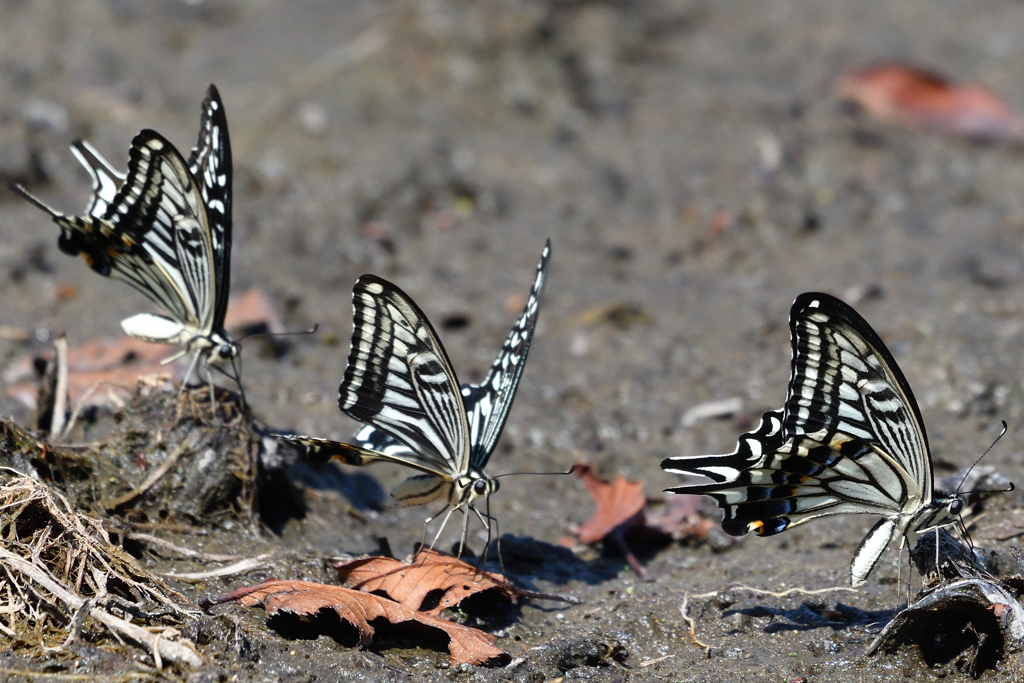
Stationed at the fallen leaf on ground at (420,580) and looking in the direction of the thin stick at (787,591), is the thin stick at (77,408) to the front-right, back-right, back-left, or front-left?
back-left

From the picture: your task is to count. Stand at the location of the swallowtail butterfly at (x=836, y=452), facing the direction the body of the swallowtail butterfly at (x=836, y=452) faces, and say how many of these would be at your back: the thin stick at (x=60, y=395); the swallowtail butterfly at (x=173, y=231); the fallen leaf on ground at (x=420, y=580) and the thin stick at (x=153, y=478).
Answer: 4

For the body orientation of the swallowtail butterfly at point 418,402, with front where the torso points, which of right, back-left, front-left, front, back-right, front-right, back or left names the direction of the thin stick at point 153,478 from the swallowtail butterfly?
back-right

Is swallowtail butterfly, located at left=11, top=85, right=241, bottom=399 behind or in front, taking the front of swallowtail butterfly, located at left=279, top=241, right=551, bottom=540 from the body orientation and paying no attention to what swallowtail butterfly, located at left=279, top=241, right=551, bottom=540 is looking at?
behind

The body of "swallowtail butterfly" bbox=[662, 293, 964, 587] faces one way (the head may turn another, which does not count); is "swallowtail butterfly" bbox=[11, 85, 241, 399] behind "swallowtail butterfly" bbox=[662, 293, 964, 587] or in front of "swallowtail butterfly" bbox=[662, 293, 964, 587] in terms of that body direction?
behind

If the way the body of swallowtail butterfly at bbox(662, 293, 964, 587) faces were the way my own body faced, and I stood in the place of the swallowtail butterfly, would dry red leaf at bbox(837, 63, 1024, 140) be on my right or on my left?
on my left

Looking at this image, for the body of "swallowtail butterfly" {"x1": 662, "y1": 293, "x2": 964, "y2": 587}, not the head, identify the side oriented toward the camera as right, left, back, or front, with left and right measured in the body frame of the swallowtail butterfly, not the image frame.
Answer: right

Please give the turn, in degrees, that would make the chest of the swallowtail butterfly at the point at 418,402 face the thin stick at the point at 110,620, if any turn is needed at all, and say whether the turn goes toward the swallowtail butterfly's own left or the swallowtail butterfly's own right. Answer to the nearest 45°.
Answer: approximately 90° to the swallowtail butterfly's own right

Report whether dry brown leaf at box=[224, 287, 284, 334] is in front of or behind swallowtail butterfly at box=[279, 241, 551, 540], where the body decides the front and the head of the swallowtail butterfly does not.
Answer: behind

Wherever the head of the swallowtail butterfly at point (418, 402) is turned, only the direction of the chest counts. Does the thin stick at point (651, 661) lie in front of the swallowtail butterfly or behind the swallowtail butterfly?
in front

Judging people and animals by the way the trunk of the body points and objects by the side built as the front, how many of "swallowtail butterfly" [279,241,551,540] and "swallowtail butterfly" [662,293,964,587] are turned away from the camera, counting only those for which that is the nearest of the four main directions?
0

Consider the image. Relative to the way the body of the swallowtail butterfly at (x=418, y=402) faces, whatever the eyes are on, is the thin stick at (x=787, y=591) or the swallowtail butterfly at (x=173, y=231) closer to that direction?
the thin stick

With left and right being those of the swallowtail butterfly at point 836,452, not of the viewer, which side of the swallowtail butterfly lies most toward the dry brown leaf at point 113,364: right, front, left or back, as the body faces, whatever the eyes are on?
back

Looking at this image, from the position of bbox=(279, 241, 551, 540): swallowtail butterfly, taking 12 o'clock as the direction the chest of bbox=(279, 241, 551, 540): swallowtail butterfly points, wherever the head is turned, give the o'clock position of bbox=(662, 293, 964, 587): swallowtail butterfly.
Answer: bbox=(662, 293, 964, 587): swallowtail butterfly is roughly at 11 o'clock from bbox=(279, 241, 551, 540): swallowtail butterfly.

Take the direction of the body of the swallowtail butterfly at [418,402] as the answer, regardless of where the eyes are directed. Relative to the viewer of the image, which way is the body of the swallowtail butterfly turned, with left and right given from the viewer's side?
facing the viewer and to the right of the viewer
